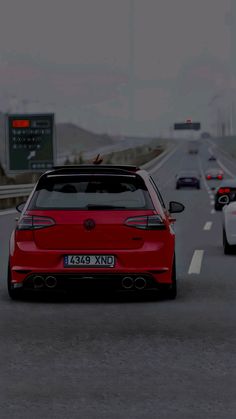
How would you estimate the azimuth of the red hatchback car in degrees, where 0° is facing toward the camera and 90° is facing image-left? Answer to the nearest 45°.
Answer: approximately 180°

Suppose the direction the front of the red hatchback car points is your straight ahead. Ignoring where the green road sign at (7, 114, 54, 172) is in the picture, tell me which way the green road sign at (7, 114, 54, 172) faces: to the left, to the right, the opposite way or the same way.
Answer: the opposite way

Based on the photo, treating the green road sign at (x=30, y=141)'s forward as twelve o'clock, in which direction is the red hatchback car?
The red hatchback car is roughly at 12 o'clock from the green road sign.

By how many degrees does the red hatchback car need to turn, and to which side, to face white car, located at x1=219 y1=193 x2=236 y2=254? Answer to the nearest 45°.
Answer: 0° — it already faces it

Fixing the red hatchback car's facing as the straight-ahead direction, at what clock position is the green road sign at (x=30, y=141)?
The green road sign is roughly at 12 o'clock from the red hatchback car.

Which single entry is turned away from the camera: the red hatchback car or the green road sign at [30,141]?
the red hatchback car

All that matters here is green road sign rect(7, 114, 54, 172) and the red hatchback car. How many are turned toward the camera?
1

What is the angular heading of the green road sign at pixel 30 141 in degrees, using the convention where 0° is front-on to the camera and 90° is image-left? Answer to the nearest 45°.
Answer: approximately 0°
